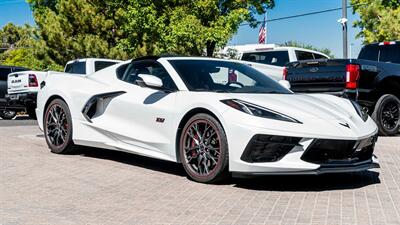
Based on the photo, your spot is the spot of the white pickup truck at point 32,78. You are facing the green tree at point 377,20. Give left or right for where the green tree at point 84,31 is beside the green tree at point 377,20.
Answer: left

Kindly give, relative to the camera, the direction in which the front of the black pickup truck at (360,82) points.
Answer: facing away from the viewer and to the right of the viewer

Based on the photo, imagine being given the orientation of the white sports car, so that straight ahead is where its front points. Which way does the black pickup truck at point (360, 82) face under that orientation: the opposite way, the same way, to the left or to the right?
to the left

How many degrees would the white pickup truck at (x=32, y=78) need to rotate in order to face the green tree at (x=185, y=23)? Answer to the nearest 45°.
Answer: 0° — it already faces it

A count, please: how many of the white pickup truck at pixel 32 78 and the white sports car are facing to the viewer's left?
0

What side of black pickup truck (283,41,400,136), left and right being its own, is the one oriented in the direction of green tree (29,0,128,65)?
left

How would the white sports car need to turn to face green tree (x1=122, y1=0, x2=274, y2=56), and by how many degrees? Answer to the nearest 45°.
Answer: approximately 135° to its left

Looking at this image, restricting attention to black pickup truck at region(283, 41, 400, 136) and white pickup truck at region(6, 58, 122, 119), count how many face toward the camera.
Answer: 0

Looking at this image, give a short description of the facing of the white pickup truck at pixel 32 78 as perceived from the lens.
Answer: facing away from the viewer and to the right of the viewer

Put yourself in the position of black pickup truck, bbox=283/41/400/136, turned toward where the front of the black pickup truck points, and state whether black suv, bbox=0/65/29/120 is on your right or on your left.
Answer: on your left
